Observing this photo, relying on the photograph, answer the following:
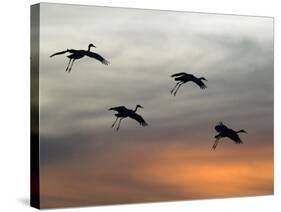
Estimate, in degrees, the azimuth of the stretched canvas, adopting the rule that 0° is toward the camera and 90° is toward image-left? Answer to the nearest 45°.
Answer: approximately 315°
